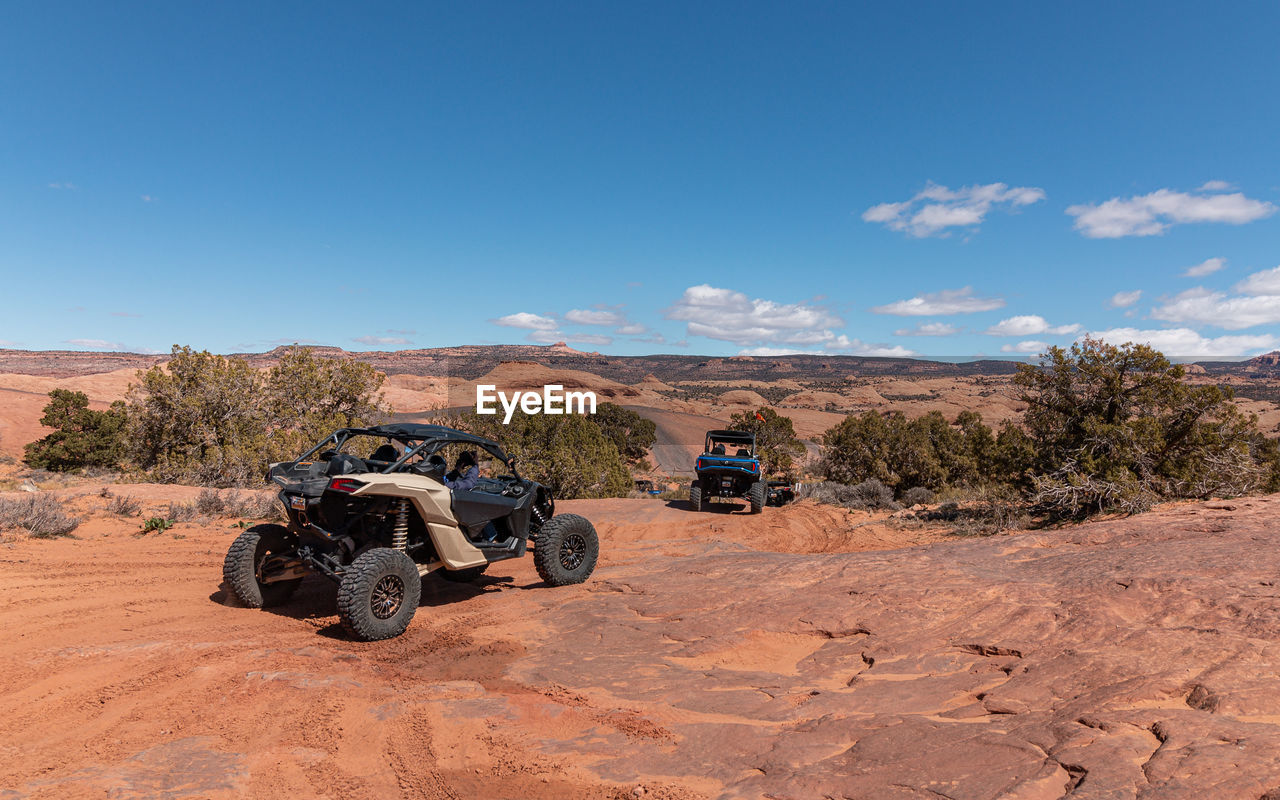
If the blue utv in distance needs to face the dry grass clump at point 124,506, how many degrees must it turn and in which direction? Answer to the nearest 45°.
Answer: approximately 135° to its left

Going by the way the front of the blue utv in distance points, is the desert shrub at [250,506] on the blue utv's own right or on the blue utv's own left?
on the blue utv's own left

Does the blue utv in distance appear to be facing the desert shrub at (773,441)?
yes

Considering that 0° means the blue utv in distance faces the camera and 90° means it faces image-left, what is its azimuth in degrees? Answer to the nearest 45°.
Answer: approximately 180°

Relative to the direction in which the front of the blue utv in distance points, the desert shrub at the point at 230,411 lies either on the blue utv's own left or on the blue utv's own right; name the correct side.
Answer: on the blue utv's own left

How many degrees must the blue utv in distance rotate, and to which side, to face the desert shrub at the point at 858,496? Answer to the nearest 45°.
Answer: approximately 45° to its right

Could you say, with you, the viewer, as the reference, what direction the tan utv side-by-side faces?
facing away from the viewer and to the right of the viewer

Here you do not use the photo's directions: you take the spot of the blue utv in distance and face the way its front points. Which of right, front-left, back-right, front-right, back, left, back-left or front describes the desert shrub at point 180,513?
back-left

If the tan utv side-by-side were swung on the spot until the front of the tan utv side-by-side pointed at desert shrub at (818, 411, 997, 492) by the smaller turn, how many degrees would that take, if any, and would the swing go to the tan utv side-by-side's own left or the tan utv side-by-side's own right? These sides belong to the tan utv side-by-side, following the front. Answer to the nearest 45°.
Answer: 0° — it already faces it
